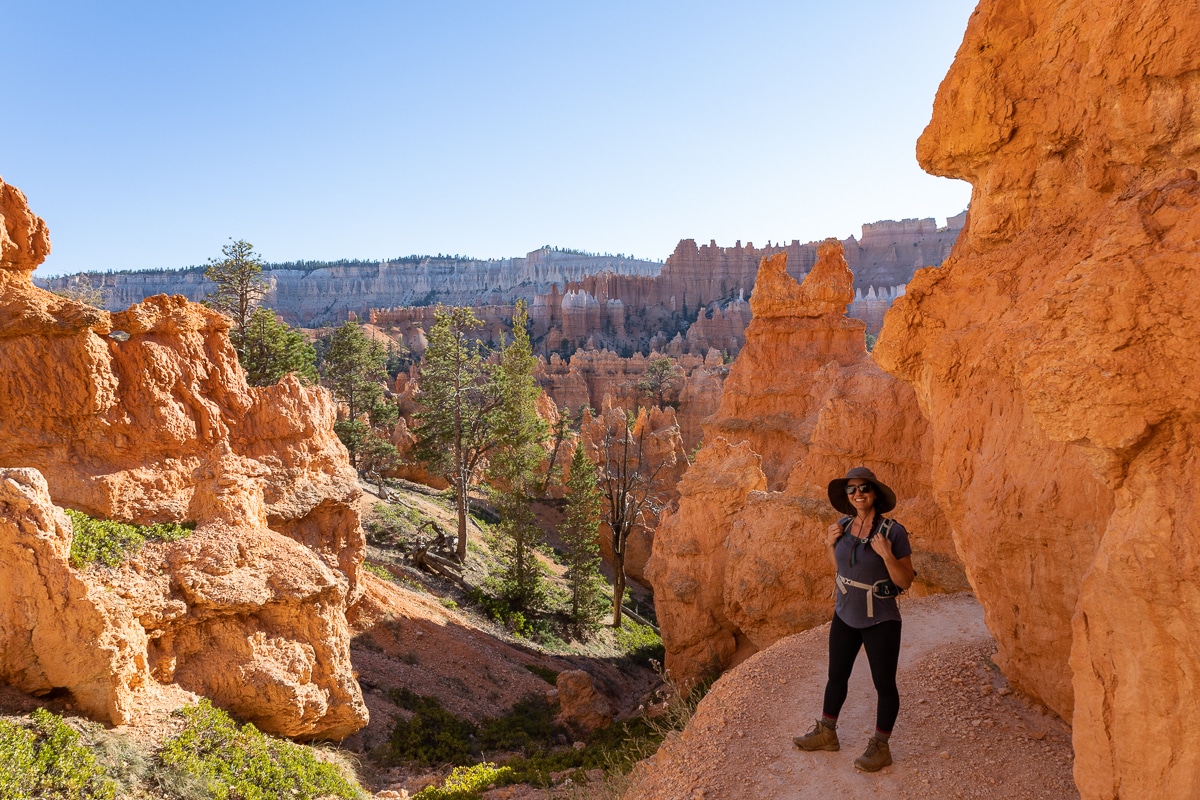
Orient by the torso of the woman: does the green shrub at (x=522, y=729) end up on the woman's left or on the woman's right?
on the woman's right

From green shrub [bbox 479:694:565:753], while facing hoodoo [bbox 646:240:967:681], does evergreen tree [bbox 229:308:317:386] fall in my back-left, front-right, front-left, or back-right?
front-left

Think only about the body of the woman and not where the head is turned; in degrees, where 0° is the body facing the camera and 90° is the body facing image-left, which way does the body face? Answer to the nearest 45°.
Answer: approximately 45°

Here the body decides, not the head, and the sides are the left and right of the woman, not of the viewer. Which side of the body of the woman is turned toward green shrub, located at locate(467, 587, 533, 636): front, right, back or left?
right

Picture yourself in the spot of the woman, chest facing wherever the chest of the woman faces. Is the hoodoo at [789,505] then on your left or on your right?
on your right

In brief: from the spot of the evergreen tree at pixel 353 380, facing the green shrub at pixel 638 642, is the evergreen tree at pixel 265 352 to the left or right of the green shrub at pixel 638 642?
right
